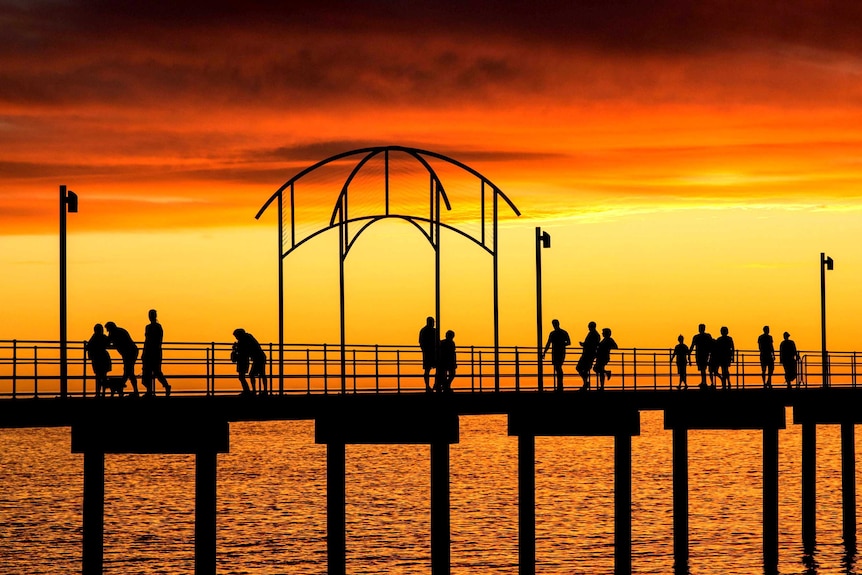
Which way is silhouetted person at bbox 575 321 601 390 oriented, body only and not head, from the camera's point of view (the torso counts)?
to the viewer's left

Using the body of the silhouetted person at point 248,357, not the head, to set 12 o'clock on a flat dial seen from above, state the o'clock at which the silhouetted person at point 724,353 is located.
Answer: the silhouetted person at point 724,353 is roughly at 5 o'clock from the silhouetted person at point 248,357.

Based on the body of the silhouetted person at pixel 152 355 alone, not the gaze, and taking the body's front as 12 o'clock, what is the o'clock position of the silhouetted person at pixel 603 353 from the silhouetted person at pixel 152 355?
the silhouetted person at pixel 603 353 is roughly at 5 o'clock from the silhouetted person at pixel 152 355.

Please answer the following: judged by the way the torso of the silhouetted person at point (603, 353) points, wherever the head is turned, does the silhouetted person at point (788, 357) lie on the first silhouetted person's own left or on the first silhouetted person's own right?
on the first silhouetted person's own right

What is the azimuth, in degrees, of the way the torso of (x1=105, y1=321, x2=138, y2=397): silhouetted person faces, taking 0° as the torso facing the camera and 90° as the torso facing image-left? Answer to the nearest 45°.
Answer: approximately 90°

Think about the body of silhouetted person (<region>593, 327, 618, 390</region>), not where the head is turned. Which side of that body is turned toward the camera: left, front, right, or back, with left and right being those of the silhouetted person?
left
